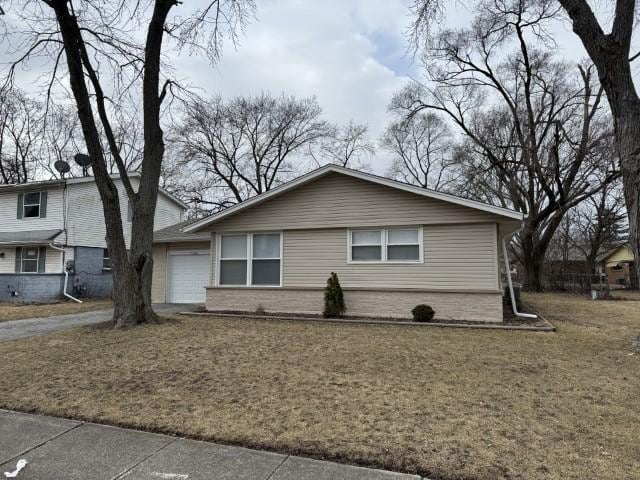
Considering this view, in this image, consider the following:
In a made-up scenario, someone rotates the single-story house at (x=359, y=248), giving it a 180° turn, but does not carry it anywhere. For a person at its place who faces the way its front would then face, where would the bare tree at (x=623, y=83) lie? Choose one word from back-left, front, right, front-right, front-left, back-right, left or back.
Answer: back-right

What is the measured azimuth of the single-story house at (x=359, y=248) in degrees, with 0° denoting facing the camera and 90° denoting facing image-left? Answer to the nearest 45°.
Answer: approximately 0°

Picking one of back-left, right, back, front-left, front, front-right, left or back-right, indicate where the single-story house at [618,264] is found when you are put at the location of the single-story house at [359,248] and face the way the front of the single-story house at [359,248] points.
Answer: back-left

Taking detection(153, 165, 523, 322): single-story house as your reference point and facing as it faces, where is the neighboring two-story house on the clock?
The neighboring two-story house is roughly at 4 o'clock from the single-story house.

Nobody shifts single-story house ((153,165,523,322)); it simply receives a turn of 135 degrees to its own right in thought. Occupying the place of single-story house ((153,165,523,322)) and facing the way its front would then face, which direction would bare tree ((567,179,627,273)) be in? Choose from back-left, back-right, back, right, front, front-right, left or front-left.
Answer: right
